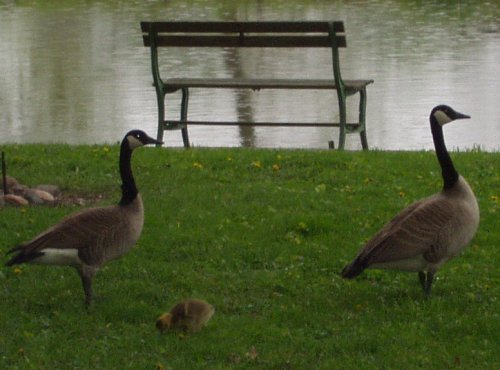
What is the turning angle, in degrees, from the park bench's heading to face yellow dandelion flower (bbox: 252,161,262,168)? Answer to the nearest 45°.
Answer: approximately 135° to its right

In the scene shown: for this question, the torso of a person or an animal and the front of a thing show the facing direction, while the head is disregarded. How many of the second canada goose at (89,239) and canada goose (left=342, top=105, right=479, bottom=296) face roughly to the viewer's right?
2

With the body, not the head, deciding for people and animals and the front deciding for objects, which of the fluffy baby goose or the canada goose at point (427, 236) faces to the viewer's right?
the canada goose

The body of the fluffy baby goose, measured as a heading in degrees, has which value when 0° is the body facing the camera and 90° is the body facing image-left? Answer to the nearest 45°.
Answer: approximately 90°

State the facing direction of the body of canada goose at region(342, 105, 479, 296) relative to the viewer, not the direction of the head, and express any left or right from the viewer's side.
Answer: facing to the right of the viewer

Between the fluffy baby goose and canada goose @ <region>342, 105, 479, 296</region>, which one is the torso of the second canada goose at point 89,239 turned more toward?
the canada goose

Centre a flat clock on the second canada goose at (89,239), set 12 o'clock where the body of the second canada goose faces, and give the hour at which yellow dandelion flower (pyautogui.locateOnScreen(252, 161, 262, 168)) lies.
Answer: The yellow dandelion flower is roughly at 10 o'clock from the second canada goose.

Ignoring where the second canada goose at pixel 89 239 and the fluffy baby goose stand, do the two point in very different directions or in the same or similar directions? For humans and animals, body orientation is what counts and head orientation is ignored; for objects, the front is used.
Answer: very different directions

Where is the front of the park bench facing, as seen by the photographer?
facing away from the viewer and to the right of the viewer

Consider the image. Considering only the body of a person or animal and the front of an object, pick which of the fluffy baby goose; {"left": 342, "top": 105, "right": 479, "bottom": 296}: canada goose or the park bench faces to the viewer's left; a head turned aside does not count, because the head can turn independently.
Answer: the fluffy baby goose

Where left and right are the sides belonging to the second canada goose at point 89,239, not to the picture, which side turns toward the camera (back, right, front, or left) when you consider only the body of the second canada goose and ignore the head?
right
